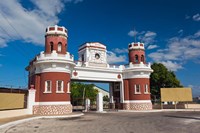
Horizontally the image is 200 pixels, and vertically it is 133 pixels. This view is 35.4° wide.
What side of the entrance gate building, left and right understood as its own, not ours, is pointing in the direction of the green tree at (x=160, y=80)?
left

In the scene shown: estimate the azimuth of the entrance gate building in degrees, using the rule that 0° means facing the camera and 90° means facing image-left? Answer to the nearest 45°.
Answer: approximately 315°

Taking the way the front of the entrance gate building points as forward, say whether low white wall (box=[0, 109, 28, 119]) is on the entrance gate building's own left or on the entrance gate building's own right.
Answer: on the entrance gate building's own right

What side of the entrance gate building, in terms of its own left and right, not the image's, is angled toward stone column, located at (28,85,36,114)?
right
